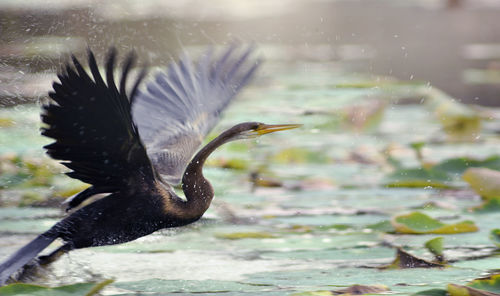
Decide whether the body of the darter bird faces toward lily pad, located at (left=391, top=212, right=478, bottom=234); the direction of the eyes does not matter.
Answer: yes

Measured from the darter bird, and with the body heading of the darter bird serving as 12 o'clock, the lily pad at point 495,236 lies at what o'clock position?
The lily pad is roughly at 12 o'clock from the darter bird.

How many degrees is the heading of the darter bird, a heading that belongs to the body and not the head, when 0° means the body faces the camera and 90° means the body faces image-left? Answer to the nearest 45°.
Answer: approximately 270°

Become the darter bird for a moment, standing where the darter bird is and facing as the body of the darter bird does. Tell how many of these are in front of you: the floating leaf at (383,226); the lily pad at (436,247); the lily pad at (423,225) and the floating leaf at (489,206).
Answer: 4

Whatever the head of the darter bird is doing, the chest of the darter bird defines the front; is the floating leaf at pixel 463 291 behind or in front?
in front

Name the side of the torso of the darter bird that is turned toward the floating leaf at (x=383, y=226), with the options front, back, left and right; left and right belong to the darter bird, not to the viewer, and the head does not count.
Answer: front

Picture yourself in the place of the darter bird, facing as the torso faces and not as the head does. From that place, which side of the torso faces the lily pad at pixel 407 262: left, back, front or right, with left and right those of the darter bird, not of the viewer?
front

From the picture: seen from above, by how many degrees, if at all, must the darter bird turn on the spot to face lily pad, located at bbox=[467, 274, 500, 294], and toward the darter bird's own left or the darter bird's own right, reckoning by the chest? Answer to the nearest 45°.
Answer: approximately 45° to the darter bird's own right

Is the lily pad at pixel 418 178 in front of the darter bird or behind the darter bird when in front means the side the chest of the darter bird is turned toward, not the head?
in front
